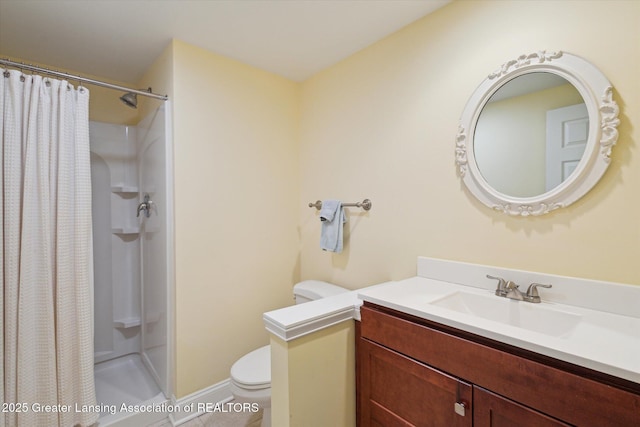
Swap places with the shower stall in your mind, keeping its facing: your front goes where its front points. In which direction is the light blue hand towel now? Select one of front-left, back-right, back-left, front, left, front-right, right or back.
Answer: front-left

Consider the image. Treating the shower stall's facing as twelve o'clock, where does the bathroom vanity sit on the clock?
The bathroom vanity is roughly at 11 o'clock from the shower stall.

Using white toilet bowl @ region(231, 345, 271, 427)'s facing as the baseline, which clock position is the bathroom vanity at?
The bathroom vanity is roughly at 9 o'clock from the white toilet bowl.

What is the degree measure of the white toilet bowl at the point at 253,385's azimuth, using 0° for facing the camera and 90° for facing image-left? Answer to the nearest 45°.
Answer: approximately 45°

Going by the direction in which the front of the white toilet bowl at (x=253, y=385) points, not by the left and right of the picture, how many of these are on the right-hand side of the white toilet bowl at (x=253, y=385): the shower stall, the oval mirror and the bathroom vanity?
1

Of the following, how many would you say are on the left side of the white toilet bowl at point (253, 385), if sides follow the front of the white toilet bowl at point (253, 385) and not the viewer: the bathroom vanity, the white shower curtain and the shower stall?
1

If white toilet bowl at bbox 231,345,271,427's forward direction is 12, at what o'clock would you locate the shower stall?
The shower stall is roughly at 3 o'clock from the white toilet bowl.

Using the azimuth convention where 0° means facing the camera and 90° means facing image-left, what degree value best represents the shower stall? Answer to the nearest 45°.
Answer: approximately 0°

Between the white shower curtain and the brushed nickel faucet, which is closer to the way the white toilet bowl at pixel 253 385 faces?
the white shower curtain
